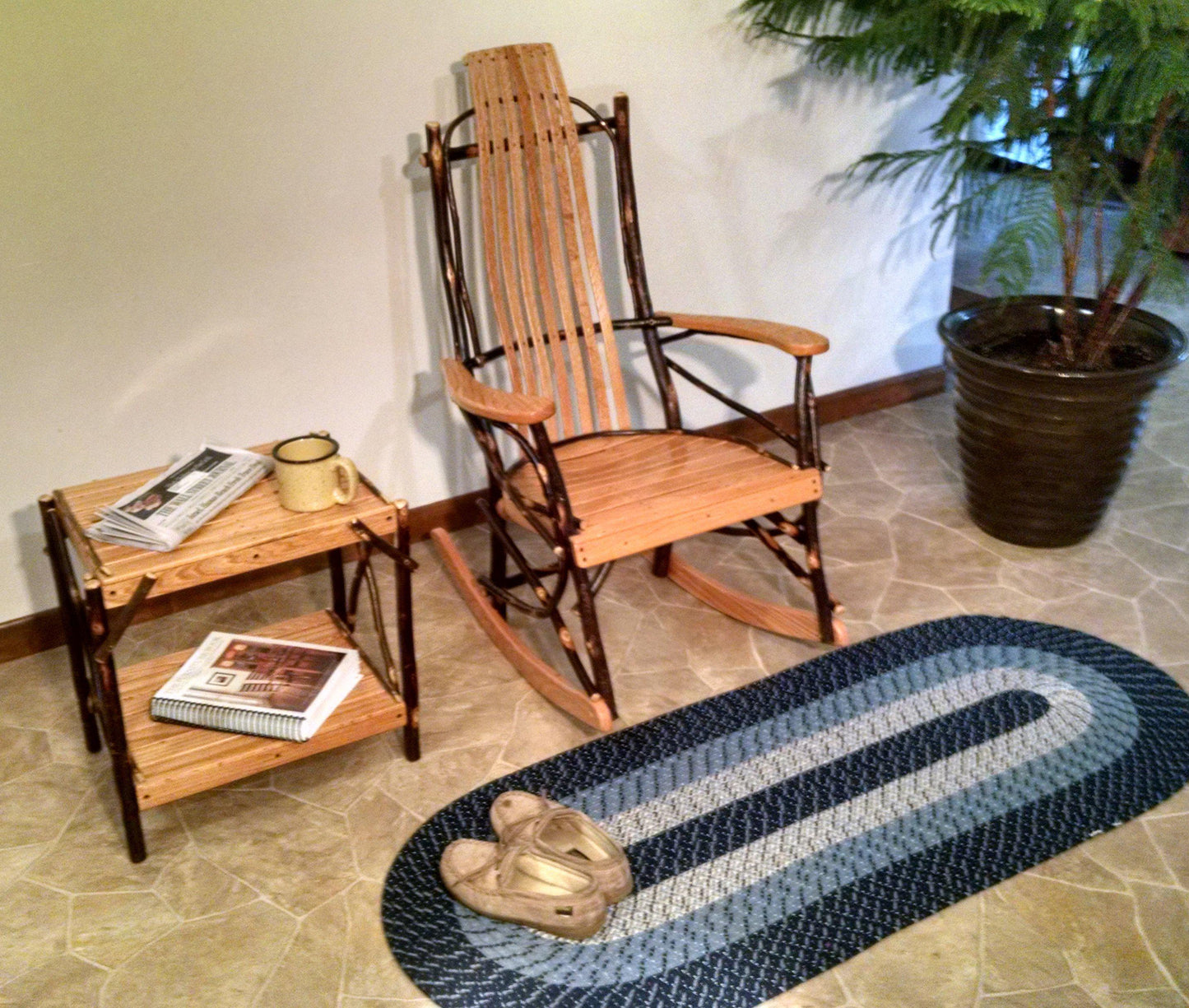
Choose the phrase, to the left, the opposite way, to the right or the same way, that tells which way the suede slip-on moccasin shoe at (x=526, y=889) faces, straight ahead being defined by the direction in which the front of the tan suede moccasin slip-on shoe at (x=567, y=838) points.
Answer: the same way

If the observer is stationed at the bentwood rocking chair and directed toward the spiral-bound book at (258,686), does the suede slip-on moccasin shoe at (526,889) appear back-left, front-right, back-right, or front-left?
front-left

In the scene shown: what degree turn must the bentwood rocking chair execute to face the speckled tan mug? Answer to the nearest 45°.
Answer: approximately 90° to its right

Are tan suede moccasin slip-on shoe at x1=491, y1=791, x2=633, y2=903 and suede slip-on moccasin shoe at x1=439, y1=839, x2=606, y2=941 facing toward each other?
no

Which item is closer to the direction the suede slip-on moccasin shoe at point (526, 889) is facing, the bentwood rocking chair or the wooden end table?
the wooden end table

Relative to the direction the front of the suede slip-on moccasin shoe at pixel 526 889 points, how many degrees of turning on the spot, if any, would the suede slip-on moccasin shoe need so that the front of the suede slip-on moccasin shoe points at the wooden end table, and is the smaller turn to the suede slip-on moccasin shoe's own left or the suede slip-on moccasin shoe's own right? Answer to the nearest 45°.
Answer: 0° — it already faces it

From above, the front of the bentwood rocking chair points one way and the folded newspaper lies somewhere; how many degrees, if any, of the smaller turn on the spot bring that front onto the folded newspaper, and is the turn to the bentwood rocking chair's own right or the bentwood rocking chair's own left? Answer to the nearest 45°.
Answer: approximately 90° to the bentwood rocking chair's own right

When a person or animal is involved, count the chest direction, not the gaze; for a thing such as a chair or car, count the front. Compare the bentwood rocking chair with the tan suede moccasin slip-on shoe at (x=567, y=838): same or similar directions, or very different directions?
very different directions

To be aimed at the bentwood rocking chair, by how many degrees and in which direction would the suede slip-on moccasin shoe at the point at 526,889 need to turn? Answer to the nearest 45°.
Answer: approximately 45° to its right

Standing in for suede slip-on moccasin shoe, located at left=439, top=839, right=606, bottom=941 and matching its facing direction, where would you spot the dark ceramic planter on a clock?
The dark ceramic planter is roughly at 3 o'clock from the suede slip-on moccasin shoe.

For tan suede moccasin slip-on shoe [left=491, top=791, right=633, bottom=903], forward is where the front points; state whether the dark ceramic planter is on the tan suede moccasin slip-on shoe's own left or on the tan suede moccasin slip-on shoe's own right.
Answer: on the tan suede moccasin slip-on shoe's own right

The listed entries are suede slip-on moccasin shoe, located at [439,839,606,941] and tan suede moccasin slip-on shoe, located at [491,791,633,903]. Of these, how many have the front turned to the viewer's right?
0

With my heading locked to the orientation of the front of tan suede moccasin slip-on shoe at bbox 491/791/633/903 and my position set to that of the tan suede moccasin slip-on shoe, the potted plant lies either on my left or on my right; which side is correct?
on my right

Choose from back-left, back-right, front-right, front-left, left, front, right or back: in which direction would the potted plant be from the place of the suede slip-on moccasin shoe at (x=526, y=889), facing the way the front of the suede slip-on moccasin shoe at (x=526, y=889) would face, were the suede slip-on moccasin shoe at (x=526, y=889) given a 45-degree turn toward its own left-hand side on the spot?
back-right

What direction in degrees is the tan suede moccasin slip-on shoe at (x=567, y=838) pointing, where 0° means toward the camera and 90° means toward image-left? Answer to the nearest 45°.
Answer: approximately 135°
